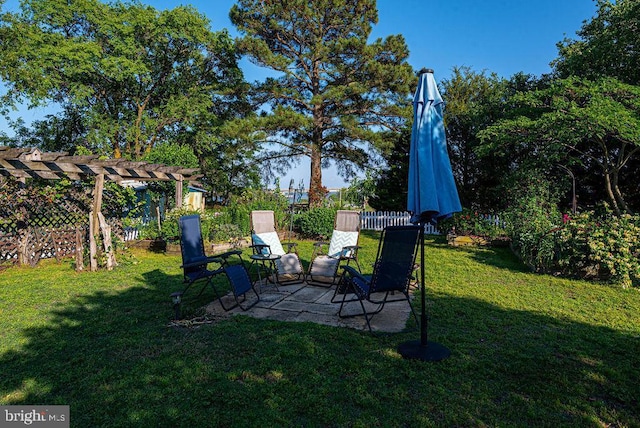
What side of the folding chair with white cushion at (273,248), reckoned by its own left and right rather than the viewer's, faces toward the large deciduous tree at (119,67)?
back

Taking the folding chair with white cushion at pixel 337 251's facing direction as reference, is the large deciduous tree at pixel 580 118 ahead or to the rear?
to the rear

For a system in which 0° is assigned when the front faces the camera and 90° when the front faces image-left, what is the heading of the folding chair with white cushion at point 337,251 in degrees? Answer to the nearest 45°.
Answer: approximately 45°

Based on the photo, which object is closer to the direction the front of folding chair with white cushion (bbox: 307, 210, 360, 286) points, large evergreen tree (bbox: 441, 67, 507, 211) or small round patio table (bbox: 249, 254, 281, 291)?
the small round patio table

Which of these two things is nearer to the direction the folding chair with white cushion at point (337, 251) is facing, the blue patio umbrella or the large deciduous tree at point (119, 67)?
the blue patio umbrella

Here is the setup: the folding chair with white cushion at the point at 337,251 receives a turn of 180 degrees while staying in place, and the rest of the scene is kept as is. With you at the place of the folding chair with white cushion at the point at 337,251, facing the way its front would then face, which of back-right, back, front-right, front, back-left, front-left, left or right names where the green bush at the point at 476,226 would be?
front

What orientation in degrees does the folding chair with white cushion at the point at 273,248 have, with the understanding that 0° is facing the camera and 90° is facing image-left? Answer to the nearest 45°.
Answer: approximately 315°

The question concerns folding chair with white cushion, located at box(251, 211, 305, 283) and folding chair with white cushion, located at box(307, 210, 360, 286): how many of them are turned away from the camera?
0

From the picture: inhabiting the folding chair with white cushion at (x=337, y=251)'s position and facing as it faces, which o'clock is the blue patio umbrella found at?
The blue patio umbrella is roughly at 10 o'clock from the folding chair with white cushion.

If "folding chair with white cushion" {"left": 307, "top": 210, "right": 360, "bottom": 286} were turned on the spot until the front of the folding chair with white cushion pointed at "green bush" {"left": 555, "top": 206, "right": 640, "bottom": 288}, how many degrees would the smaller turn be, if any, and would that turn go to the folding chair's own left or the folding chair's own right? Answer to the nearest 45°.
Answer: approximately 135° to the folding chair's own left

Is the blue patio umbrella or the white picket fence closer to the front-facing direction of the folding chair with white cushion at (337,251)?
the blue patio umbrella

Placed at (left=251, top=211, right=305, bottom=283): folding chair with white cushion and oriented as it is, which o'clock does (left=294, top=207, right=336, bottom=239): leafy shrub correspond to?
The leafy shrub is roughly at 8 o'clock from the folding chair with white cushion.

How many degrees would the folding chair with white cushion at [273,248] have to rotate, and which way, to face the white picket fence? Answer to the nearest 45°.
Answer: approximately 90° to its left
